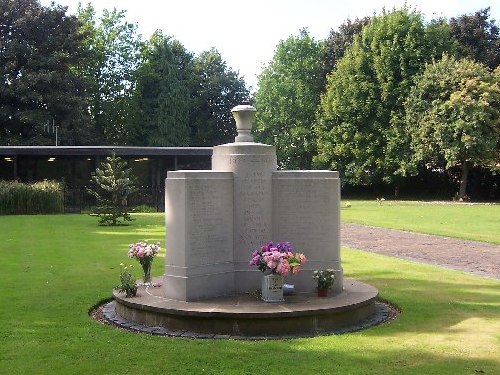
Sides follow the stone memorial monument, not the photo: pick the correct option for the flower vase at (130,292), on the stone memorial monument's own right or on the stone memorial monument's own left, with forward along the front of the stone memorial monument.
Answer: on the stone memorial monument's own right

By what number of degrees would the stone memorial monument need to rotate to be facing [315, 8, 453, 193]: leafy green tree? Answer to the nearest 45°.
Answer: approximately 135° to its left

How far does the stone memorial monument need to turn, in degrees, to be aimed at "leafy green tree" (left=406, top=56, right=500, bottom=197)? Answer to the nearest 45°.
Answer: approximately 90° to its left

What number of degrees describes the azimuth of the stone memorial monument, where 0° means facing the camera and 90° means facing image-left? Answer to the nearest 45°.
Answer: approximately 315°

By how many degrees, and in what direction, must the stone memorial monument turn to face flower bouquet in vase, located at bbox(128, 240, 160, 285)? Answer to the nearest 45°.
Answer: approximately 135° to its right
